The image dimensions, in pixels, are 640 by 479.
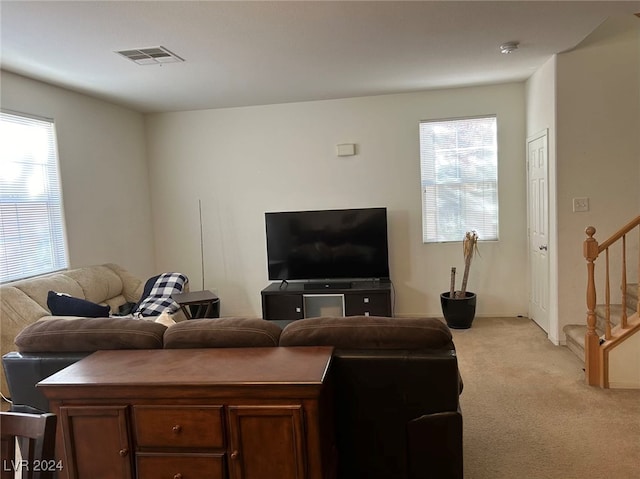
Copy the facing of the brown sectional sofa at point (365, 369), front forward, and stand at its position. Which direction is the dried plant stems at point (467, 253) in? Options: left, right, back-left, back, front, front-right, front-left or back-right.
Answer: front-right

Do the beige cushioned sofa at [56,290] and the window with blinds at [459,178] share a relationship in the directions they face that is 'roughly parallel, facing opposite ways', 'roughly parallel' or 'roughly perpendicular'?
roughly perpendicular

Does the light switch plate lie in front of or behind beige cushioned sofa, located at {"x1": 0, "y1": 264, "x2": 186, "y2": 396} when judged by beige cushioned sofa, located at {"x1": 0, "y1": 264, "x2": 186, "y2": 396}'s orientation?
in front

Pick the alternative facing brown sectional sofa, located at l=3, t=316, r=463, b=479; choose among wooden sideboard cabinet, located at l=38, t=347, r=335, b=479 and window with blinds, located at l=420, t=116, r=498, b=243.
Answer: the window with blinds

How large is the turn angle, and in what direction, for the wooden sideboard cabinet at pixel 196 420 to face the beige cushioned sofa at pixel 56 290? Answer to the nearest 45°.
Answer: approximately 180°

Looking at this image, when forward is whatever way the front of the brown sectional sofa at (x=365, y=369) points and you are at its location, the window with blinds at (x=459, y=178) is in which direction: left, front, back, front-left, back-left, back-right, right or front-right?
front-right

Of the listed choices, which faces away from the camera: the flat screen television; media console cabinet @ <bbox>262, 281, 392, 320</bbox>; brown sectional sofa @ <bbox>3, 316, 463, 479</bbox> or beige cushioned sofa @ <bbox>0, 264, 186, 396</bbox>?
brown sectional sofa @ <bbox>3, 316, 463, 479</bbox>

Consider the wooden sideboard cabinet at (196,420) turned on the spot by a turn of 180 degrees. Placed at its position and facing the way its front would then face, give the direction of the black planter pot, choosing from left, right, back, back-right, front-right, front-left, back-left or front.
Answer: front-right

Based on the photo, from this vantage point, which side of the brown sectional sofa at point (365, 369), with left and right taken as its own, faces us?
back

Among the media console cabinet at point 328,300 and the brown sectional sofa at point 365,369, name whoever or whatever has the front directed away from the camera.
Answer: the brown sectional sofa

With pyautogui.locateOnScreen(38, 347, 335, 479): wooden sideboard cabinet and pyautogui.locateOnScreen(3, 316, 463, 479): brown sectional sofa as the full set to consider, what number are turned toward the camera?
1

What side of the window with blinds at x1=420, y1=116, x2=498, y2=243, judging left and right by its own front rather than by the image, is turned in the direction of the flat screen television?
right

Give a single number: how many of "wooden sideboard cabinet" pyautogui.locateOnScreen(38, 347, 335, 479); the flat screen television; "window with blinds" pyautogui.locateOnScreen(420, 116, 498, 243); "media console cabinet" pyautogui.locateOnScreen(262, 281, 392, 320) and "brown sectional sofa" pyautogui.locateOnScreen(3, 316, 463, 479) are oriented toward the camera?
4

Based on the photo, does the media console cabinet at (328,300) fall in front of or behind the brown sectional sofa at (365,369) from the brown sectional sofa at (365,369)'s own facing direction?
in front

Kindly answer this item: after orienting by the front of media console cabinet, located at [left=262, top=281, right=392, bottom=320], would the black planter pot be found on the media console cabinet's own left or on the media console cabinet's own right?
on the media console cabinet's own left

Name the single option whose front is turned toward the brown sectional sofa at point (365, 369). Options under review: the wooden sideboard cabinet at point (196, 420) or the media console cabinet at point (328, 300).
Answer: the media console cabinet at point (328, 300)
